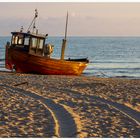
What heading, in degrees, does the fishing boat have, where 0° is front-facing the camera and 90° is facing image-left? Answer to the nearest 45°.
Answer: approximately 270°
